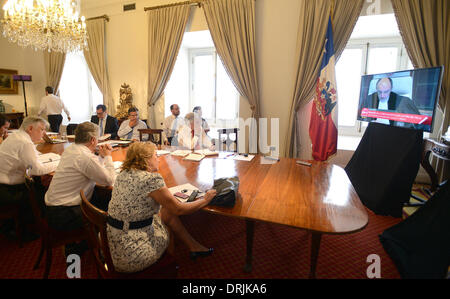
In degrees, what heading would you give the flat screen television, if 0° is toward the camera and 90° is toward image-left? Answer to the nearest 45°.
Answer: approximately 45°

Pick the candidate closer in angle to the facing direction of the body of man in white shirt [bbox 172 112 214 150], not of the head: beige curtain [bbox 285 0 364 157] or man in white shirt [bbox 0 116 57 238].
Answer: the man in white shirt

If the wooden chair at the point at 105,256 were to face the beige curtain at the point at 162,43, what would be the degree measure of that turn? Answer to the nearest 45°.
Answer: approximately 45° to its left

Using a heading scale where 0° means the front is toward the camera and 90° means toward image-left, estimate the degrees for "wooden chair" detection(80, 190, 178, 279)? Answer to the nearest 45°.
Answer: approximately 225°

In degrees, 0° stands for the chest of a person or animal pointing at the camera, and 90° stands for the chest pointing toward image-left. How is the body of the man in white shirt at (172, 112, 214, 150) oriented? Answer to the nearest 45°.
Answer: approximately 0°

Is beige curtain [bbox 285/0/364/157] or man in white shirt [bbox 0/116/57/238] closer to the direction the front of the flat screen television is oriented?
the man in white shirt

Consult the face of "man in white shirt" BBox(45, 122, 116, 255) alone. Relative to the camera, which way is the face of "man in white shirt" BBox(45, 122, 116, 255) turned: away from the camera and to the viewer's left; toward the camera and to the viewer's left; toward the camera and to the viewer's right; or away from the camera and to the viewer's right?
away from the camera and to the viewer's right

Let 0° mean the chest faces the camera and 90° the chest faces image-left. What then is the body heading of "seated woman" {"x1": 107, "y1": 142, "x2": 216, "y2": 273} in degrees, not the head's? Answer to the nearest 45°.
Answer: approximately 225°

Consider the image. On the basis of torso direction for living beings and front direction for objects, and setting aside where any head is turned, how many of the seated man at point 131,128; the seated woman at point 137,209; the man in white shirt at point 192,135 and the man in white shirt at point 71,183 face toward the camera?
2

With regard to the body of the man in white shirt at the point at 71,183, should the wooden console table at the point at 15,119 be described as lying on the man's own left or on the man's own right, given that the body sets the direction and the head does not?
on the man's own left

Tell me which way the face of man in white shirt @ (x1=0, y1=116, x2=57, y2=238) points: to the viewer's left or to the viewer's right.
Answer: to the viewer's right

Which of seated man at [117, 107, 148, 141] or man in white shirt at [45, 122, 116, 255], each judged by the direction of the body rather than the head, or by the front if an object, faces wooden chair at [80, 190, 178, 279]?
the seated man
